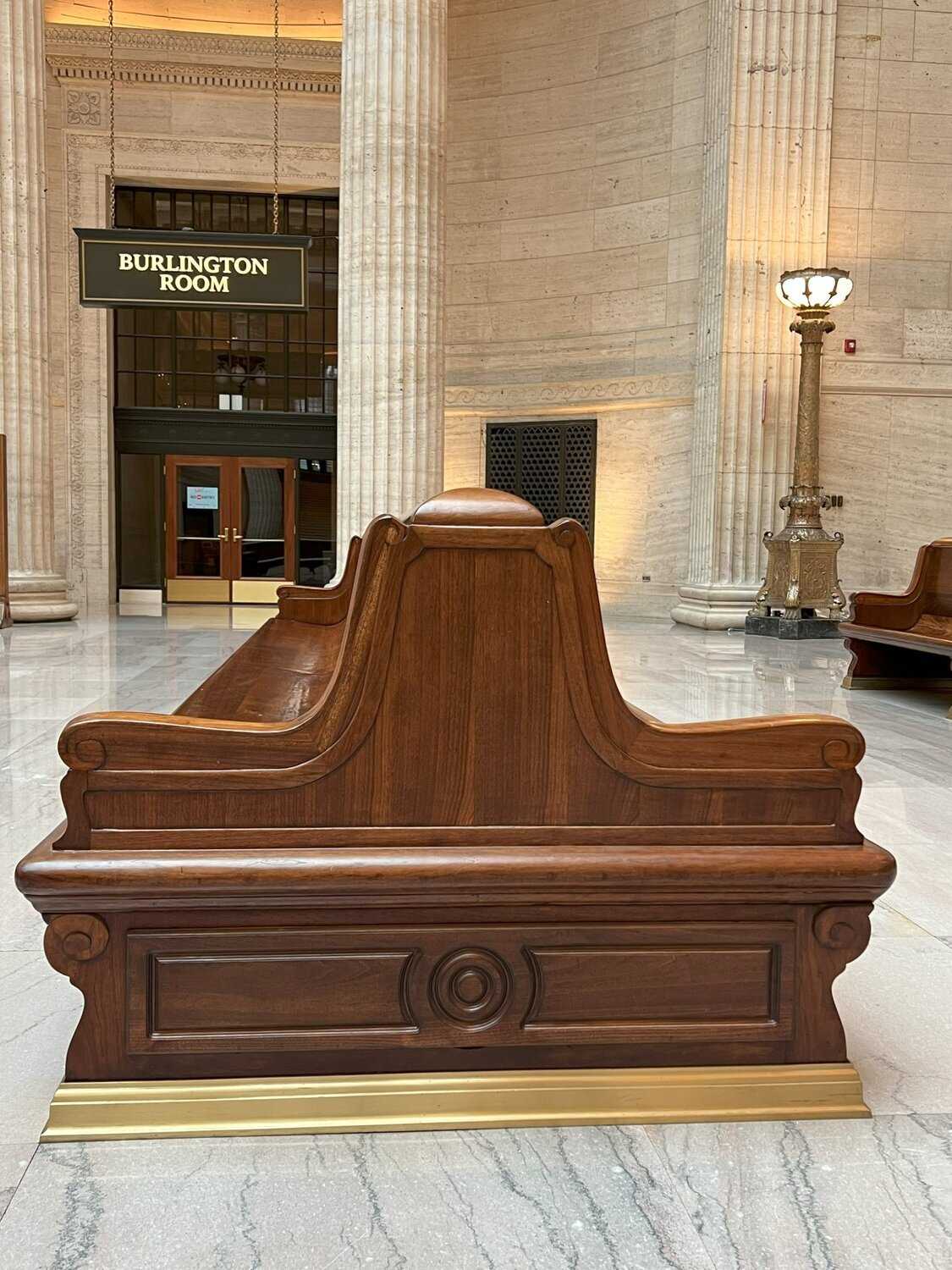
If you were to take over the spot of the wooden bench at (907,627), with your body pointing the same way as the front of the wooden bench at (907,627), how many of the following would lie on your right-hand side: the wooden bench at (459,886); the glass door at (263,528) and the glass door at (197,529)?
2

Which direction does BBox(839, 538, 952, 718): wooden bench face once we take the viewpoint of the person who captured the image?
facing the viewer and to the left of the viewer

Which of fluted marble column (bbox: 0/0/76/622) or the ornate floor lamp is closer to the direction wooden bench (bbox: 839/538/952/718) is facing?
the fluted marble column

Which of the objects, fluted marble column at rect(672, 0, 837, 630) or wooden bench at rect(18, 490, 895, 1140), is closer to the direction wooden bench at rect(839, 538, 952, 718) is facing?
the wooden bench

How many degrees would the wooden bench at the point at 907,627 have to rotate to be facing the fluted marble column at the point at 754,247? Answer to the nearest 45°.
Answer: approximately 135° to its right

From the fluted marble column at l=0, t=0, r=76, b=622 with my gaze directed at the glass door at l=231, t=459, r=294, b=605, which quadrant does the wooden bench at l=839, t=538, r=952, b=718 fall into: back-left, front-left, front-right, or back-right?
back-right

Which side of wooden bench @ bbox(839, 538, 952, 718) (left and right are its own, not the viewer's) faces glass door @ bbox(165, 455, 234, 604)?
right

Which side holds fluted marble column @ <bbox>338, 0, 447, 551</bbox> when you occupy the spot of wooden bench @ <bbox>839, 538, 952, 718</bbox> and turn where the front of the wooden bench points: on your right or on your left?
on your right
